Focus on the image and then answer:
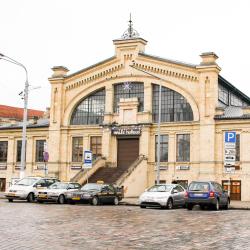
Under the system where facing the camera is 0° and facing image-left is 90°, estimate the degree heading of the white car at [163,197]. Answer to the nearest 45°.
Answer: approximately 45°

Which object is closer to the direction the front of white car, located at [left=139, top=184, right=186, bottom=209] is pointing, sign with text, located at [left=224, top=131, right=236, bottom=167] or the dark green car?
the dark green car

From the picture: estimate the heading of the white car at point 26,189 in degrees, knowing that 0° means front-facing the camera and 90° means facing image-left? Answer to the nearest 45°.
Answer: approximately 45°

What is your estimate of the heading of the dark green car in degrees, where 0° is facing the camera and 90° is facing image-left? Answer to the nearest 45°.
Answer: approximately 45°

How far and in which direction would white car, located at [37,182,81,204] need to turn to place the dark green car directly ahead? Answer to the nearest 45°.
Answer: approximately 135° to its left

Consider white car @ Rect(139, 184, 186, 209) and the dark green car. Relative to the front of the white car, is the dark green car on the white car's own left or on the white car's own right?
on the white car's own right

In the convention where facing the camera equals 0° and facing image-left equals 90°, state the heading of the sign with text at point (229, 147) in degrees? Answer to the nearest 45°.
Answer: approximately 0°
